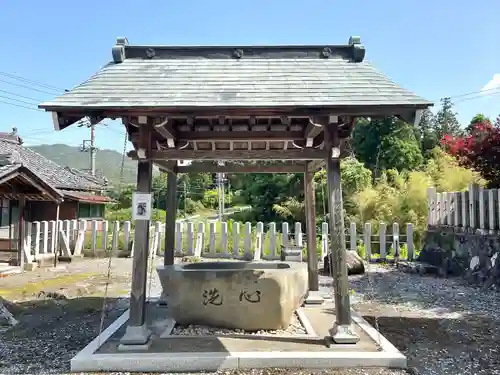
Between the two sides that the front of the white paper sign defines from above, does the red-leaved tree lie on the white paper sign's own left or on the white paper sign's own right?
on the white paper sign's own left

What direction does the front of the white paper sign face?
toward the camera

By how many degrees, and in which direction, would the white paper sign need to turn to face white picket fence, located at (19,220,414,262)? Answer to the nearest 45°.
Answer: approximately 180°

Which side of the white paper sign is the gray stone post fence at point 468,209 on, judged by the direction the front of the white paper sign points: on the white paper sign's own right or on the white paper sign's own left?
on the white paper sign's own left

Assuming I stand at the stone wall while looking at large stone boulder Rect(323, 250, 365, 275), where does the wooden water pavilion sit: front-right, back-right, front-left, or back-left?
front-left

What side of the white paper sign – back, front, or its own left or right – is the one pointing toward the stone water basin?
left

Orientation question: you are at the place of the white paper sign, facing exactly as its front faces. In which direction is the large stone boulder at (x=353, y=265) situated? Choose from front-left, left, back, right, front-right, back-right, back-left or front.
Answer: back-left

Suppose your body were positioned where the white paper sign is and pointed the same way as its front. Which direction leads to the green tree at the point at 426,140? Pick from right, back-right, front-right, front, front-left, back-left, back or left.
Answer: back-left
